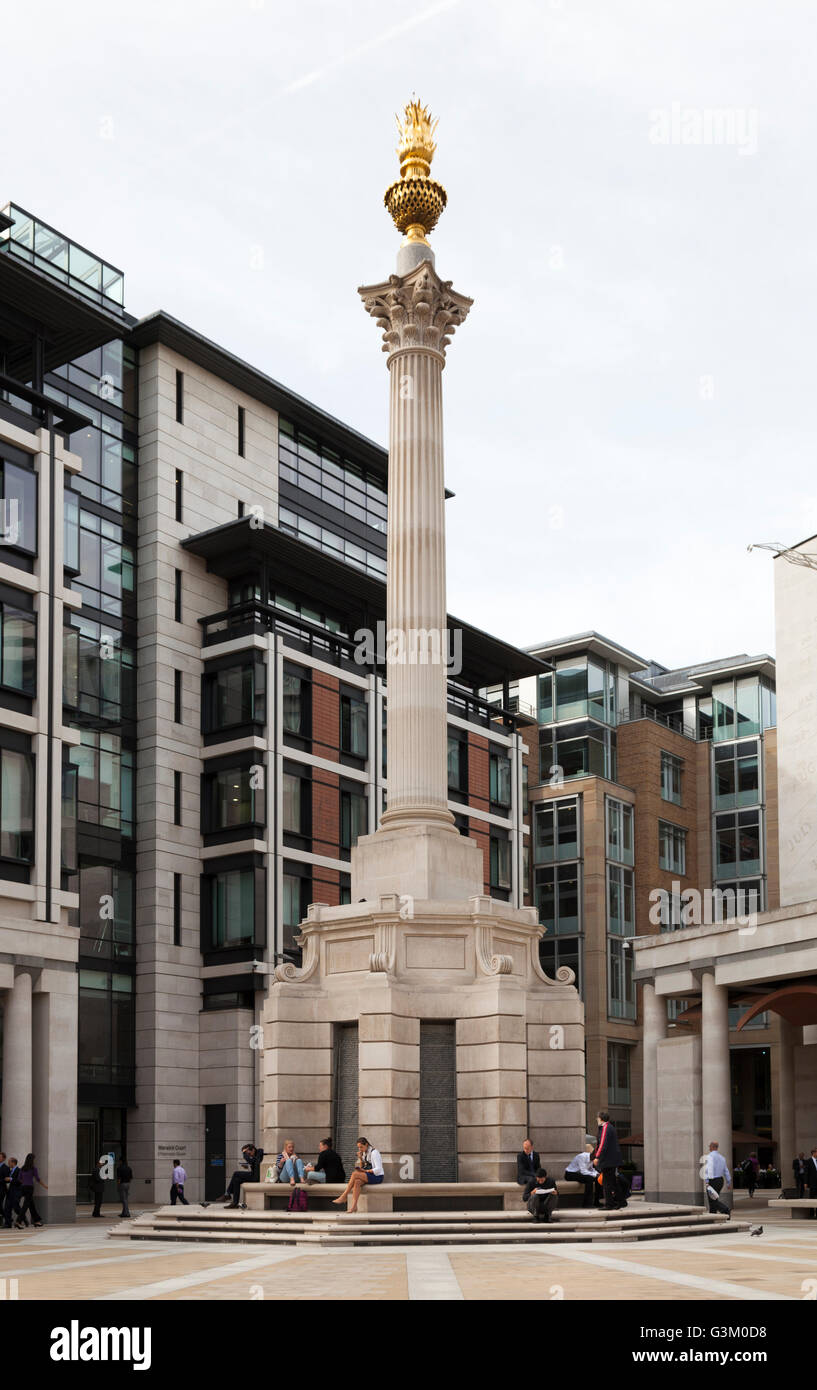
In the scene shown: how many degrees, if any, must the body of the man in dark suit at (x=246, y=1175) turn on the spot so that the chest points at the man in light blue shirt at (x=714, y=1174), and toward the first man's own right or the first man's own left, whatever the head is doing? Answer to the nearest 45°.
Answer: approximately 180°

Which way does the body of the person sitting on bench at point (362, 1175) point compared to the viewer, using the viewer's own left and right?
facing the viewer and to the left of the viewer

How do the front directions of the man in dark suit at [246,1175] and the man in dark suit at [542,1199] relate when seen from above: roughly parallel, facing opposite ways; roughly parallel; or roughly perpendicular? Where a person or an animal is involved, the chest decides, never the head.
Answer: roughly perpendicular

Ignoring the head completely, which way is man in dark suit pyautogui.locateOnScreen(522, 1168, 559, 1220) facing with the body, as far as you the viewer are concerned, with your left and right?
facing the viewer

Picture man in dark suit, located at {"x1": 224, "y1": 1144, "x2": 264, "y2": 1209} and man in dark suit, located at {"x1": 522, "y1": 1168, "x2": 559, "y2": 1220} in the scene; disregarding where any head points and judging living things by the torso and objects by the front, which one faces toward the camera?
man in dark suit, located at {"x1": 522, "y1": 1168, "x2": 559, "y2": 1220}

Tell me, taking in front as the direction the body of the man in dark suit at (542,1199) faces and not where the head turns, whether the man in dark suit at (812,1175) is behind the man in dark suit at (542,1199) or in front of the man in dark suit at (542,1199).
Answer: behind

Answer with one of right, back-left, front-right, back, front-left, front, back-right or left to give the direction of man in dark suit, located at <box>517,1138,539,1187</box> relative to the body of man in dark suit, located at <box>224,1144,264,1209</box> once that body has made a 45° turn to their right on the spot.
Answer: back

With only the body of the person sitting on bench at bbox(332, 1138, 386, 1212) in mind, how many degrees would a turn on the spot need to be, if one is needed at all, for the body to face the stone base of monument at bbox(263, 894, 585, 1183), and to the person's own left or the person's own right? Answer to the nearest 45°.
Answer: approximately 135° to the person's own right

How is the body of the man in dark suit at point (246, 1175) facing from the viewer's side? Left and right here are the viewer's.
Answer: facing to the left of the viewer

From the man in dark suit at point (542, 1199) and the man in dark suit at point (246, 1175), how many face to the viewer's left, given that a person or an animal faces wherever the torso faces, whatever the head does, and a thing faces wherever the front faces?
1
